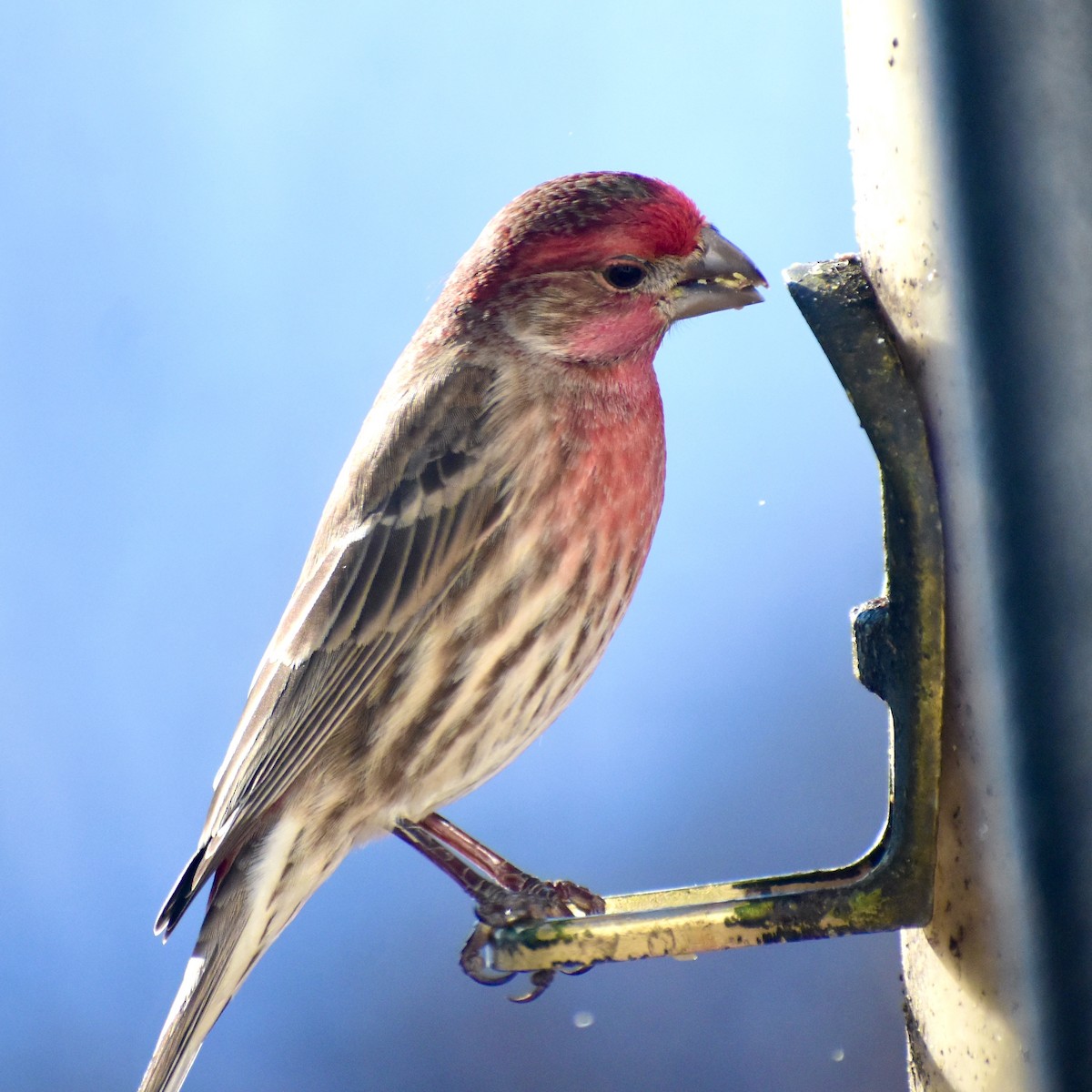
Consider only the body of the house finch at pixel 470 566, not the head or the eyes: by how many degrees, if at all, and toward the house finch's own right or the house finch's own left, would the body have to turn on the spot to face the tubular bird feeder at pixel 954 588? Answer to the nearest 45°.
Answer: approximately 45° to the house finch's own right

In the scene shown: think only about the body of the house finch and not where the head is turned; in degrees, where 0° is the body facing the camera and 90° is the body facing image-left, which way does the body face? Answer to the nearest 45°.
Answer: approximately 270°
